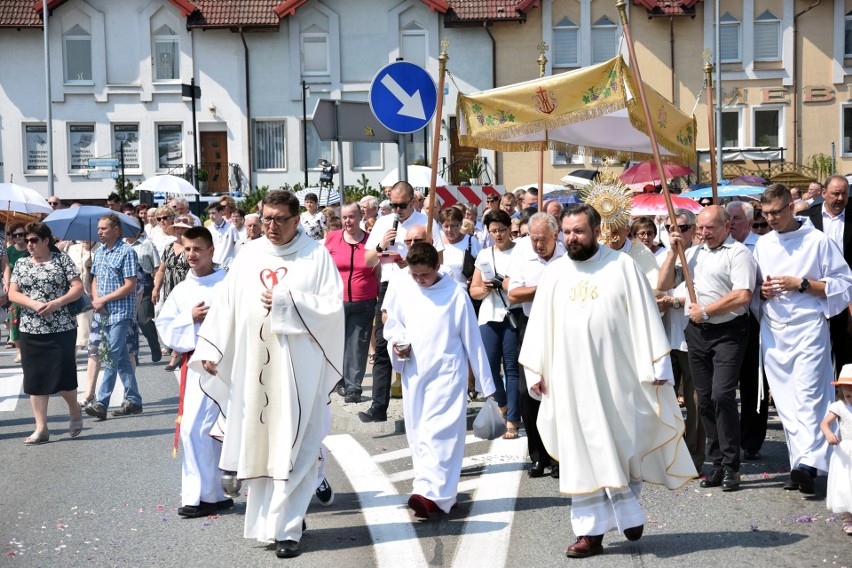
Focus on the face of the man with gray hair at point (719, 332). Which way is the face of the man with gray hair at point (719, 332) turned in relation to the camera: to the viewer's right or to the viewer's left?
to the viewer's left

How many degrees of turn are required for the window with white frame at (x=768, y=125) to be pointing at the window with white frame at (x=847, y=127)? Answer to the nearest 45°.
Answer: approximately 90° to its left

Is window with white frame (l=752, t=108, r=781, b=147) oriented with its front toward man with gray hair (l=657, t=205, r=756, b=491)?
yes

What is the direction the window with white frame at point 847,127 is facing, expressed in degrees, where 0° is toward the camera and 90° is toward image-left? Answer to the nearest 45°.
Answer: approximately 0°

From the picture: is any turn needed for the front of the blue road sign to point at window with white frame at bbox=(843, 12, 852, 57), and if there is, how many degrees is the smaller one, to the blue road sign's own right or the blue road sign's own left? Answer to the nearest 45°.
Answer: approximately 135° to the blue road sign's own left

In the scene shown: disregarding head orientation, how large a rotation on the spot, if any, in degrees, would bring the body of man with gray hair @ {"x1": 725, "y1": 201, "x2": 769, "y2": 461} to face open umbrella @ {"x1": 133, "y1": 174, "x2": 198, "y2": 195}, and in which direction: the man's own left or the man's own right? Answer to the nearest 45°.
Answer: approximately 90° to the man's own right

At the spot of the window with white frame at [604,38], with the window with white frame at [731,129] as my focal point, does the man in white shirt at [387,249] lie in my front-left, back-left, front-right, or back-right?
back-right
